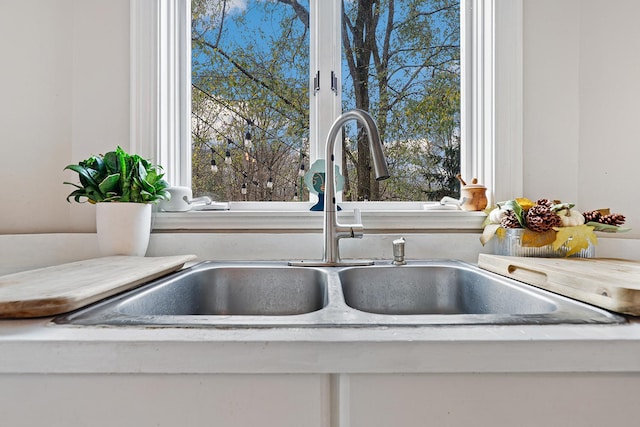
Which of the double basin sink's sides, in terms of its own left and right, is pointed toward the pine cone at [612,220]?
left

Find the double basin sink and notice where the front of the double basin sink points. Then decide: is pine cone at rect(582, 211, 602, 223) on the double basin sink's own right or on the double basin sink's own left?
on the double basin sink's own left

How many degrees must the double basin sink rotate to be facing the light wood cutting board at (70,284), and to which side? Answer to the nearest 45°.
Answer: approximately 45° to its right

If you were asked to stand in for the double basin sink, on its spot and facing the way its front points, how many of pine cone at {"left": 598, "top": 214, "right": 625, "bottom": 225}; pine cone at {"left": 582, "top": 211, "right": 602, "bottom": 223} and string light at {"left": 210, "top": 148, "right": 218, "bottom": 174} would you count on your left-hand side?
2

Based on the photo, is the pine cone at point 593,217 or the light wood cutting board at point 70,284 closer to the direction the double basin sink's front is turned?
the light wood cutting board

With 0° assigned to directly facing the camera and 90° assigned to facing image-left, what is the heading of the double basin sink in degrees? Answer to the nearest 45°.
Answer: approximately 0°
